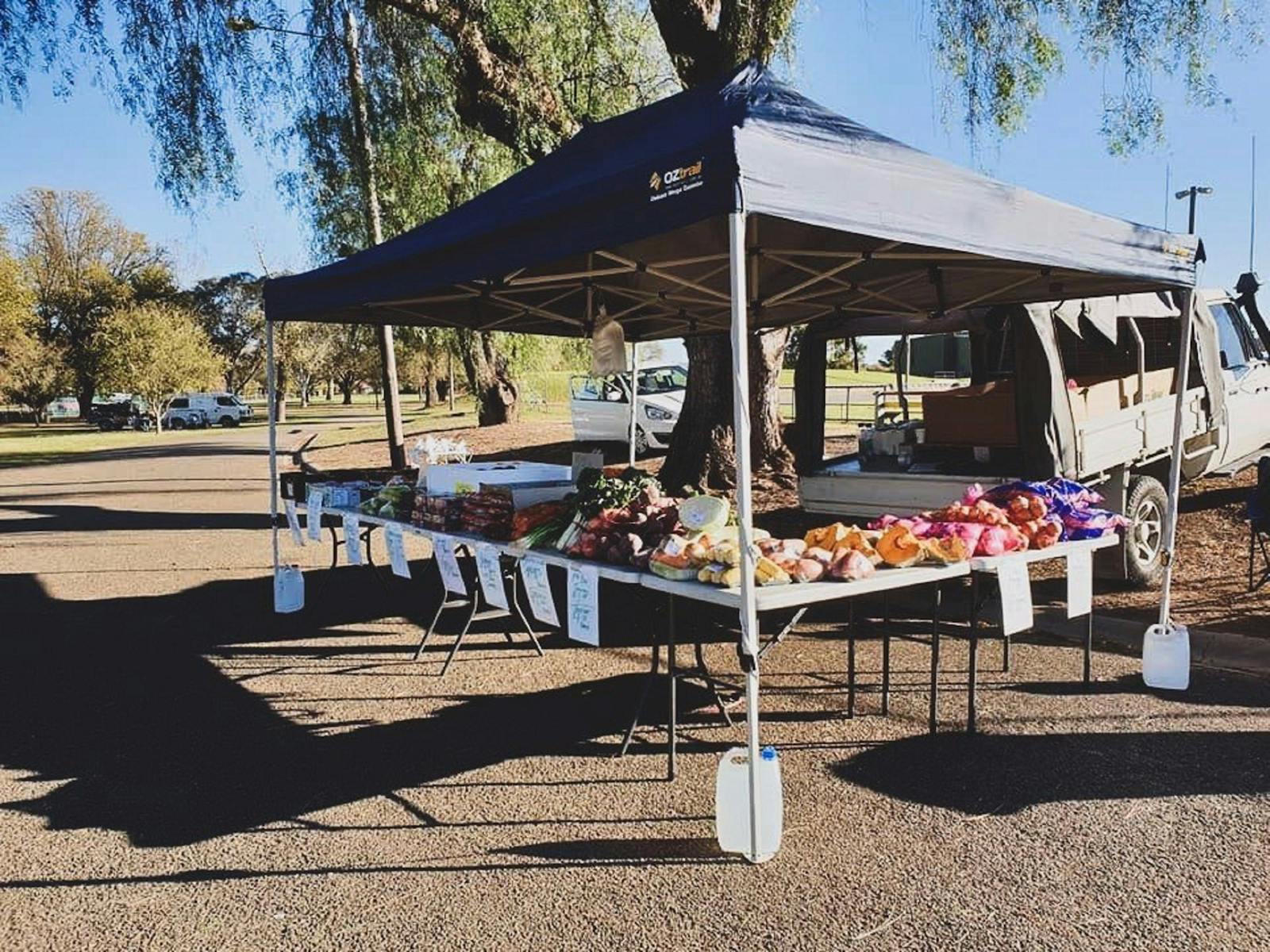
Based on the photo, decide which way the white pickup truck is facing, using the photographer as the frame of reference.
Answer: facing away from the viewer and to the right of the viewer

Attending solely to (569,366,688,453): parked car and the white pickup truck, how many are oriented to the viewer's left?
0

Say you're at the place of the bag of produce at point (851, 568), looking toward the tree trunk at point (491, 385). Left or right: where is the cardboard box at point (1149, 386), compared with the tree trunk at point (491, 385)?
right

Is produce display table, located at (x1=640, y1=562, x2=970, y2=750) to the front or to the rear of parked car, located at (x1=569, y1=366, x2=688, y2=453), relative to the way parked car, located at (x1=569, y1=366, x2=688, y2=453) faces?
to the front

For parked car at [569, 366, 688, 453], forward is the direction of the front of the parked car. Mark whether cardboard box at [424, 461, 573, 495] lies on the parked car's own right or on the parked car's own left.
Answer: on the parked car's own right

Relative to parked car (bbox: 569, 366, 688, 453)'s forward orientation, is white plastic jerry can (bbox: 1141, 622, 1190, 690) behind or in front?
in front

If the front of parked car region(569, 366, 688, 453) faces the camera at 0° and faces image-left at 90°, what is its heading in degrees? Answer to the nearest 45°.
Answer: approximately 315°

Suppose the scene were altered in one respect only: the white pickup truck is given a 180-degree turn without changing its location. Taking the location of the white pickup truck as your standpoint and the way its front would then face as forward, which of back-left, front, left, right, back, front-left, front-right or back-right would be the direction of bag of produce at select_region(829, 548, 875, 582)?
front-left

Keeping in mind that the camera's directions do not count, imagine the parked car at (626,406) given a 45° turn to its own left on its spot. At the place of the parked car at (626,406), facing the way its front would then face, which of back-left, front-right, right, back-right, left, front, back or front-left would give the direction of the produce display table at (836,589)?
right

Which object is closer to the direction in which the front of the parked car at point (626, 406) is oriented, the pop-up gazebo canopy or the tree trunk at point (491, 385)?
the pop-up gazebo canopy

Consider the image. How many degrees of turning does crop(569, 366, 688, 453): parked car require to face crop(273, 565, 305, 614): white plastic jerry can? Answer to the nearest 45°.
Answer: approximately 45° to its right

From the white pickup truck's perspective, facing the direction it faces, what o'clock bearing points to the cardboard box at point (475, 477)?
The cardboard box is roughly at 6 o'clock from the white pickup truck.
